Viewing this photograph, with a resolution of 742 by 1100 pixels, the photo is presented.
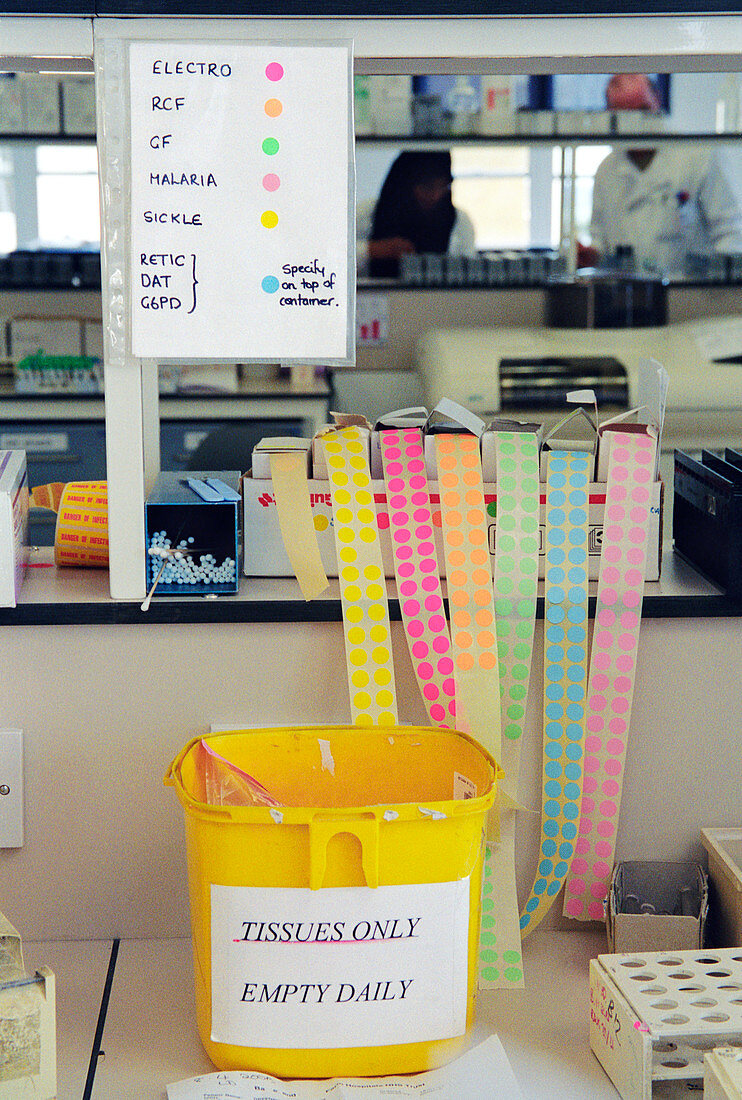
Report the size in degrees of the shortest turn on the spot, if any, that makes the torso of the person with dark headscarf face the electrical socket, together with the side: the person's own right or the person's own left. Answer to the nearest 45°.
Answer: approximately 45° to the person's own right

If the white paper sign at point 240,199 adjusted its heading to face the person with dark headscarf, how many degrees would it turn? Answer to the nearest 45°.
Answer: approximately 180°

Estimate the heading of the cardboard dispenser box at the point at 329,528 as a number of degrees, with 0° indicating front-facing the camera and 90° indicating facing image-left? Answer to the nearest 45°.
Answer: approximately 0°

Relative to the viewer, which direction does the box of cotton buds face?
toward the camera

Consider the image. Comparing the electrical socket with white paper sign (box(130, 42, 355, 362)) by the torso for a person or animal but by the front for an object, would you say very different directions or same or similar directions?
same or similar directions

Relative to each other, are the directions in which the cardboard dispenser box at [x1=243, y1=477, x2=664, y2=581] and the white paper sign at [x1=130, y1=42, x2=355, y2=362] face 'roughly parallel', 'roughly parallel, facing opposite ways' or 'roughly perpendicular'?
roughly parallel

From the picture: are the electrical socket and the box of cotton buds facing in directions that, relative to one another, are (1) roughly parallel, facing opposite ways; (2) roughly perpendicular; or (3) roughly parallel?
roughly parallel

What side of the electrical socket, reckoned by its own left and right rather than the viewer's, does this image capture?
front
